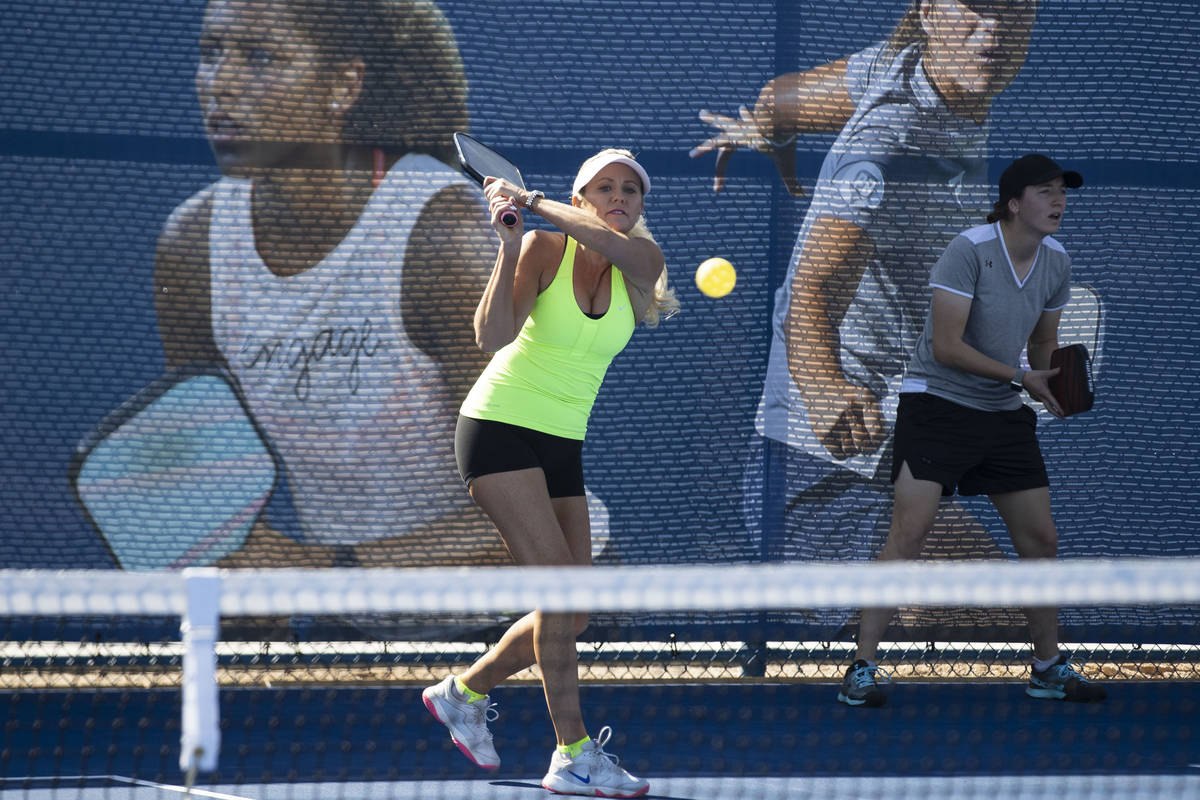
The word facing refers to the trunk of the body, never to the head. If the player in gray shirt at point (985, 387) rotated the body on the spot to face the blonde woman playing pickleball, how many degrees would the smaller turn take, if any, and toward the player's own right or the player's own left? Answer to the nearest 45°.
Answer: approximately 90° to the player's own right

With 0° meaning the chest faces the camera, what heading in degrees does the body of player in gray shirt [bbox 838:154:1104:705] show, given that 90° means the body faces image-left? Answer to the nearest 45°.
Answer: approximately 315°

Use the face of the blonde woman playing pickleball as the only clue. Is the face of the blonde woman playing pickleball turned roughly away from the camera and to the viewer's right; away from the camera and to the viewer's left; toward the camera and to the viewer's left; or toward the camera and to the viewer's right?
toward the camera and to the viewer's right
